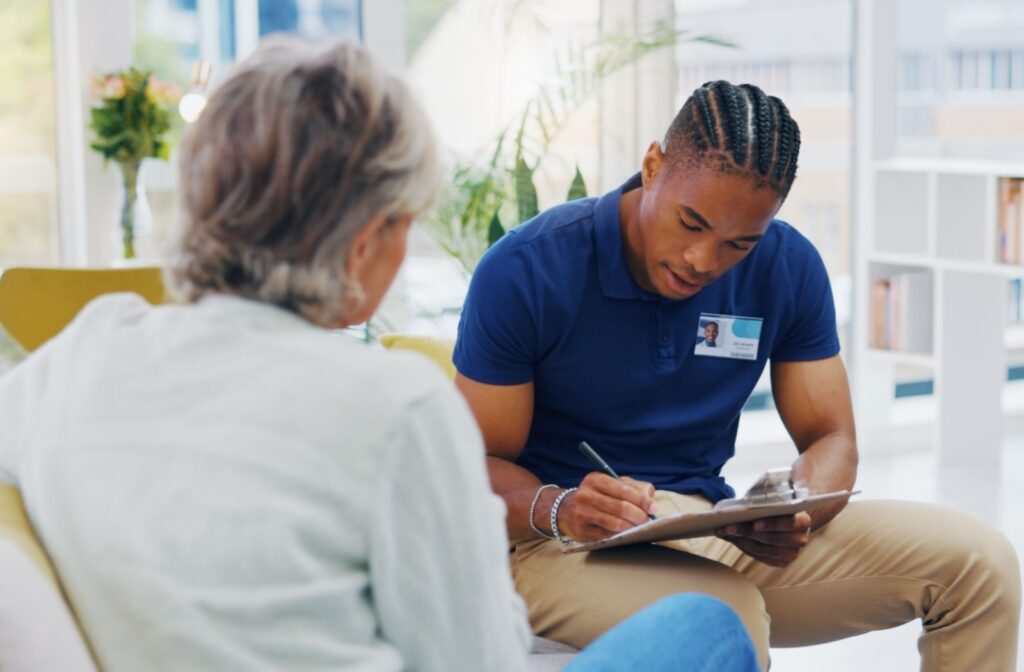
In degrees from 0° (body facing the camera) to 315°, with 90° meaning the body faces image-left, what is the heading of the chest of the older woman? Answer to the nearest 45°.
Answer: approximately 225°

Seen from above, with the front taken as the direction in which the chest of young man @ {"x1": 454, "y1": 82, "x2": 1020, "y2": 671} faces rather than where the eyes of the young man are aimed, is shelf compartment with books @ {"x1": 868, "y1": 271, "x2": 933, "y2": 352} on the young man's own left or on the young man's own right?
on the young man's own left

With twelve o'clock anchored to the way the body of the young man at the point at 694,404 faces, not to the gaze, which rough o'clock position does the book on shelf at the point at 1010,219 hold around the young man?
The book on shelf is roughly at 8 o'clock from the young man.

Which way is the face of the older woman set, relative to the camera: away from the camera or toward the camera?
away from the camera

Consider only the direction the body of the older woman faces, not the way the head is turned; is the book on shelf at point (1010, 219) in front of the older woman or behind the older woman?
in front

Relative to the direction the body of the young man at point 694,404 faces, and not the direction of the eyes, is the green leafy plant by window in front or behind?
behind
